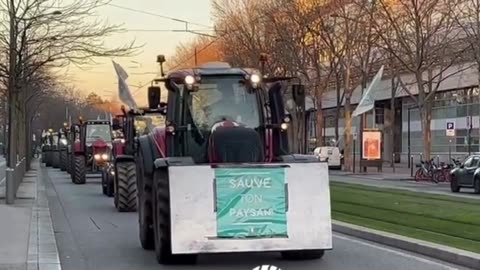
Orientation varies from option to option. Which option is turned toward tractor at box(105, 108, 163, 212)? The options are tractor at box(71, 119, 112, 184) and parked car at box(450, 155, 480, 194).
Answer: tractor at box(71, 119, 112, 184)

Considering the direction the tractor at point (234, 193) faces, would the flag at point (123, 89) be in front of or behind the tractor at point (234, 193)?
behind

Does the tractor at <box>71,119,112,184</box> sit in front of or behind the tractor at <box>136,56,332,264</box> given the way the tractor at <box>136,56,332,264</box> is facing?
behind

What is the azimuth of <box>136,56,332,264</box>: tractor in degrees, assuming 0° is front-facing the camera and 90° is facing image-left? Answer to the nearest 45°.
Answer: approximately 0°

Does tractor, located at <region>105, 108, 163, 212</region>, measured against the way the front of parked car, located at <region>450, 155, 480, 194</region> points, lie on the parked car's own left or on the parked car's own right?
on the parked car's own left

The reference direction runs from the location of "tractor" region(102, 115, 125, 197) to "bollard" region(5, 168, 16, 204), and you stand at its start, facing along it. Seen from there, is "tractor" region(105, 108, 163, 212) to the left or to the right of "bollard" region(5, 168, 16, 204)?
left

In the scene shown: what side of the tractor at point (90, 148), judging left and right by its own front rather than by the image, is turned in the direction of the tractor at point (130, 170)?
front

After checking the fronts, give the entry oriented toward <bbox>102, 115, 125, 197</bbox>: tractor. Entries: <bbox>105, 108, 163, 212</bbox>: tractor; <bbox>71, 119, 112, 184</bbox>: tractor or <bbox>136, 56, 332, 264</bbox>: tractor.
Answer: <bbox>71, 119, 112, 184</bbox>: tractor
